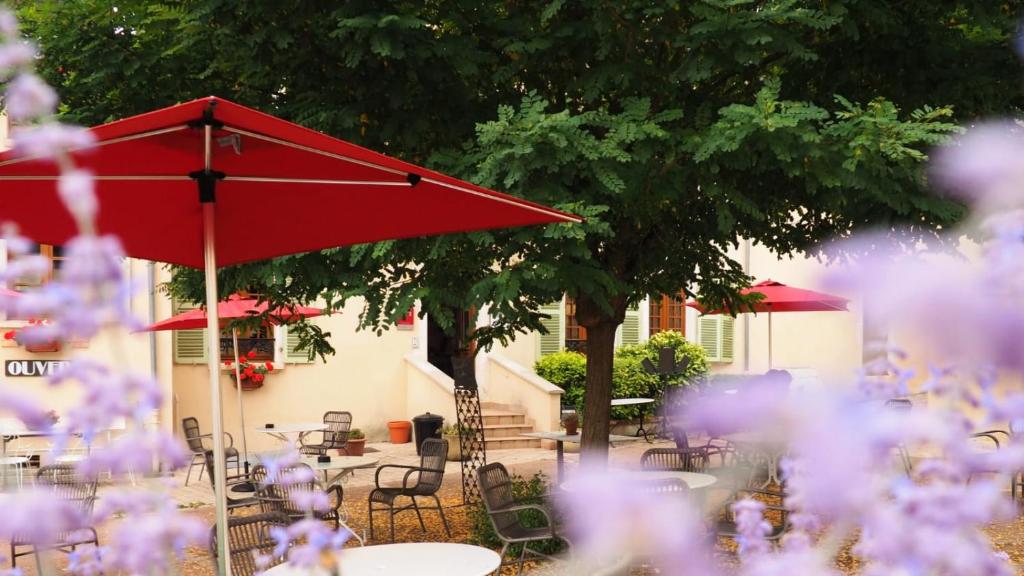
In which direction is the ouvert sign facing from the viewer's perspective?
toward the camera

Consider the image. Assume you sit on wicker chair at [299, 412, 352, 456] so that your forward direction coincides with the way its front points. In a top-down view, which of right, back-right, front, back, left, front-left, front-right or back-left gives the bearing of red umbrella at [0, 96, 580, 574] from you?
front-left

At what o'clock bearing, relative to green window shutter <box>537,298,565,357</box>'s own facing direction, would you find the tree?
The tree is roughly at 12 o'clock from the green window shutter.

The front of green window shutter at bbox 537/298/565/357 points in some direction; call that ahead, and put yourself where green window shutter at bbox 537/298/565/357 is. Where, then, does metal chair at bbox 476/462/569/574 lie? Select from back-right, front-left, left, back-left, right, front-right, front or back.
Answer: front

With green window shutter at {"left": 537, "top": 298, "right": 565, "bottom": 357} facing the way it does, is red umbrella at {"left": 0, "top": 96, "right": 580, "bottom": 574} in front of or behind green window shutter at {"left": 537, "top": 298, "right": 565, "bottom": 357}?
in front

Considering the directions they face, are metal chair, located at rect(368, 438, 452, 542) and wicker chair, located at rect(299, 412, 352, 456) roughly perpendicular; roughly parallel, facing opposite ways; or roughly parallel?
roughly parallel

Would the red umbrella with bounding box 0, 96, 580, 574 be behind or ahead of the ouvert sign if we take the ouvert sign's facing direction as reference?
ahead

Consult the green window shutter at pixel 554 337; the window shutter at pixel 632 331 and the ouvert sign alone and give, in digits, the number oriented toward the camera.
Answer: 3

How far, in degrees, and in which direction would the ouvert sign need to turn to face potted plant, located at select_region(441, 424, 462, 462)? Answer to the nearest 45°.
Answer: approximately 90° to its left

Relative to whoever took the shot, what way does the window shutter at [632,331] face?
facing the viewer

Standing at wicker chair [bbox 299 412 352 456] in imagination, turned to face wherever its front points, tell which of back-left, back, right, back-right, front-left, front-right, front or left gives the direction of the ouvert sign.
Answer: front-right

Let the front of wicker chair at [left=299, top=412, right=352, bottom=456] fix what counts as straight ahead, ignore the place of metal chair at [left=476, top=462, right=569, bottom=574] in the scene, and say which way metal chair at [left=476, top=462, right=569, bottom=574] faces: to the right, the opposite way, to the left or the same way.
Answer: to the left

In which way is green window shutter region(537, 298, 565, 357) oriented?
toward the camera

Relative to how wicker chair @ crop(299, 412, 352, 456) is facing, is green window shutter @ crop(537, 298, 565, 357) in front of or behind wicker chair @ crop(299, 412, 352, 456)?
behind
